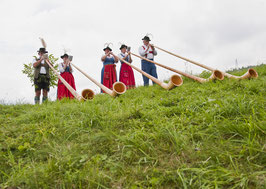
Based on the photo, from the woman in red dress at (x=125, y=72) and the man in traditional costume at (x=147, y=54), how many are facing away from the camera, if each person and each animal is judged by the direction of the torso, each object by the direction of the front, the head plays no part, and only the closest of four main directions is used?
0

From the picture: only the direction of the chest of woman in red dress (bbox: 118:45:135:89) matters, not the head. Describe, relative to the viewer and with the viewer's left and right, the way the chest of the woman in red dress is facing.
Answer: facing the viewer and to the right of the viewer

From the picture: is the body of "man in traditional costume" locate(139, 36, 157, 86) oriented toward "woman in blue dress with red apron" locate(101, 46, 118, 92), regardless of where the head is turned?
no

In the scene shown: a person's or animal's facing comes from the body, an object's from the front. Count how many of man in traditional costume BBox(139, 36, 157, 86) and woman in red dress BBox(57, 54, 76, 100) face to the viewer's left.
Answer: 0

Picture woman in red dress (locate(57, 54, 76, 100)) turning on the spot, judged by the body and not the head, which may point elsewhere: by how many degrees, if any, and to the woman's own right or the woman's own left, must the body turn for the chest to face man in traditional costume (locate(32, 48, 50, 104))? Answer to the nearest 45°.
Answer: approximately 90° to the woman's own right

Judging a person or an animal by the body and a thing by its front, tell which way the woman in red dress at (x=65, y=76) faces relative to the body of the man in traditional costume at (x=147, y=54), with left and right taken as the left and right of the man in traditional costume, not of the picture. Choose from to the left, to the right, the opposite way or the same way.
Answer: the same way

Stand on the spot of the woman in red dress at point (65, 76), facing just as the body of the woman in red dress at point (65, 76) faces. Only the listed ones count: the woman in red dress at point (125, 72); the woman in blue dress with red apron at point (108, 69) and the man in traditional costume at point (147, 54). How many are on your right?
0

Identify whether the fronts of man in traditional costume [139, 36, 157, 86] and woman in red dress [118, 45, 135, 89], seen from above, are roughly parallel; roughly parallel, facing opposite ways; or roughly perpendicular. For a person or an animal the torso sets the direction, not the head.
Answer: roughly parallel

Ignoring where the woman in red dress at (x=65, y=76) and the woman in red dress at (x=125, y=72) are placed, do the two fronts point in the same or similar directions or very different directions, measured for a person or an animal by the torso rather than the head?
same or similar directions

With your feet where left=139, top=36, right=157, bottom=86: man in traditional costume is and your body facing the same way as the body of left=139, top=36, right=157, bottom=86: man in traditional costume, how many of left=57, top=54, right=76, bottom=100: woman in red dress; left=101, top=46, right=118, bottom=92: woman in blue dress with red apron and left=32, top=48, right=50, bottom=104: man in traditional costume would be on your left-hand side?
0
